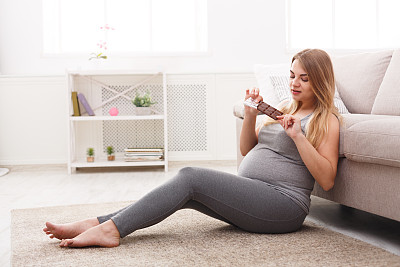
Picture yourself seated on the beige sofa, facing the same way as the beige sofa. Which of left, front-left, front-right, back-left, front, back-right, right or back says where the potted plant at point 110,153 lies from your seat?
right

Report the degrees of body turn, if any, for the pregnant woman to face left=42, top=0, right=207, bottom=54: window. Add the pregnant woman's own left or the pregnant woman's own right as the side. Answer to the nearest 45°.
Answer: approximately 90° to the pregnant woman's own right

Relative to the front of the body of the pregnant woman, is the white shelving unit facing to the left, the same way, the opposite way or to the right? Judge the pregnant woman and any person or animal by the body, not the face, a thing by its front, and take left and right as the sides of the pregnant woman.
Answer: to the left

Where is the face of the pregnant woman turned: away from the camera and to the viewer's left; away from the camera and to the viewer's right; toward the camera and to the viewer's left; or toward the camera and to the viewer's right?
toward the camera and to the viewer's left

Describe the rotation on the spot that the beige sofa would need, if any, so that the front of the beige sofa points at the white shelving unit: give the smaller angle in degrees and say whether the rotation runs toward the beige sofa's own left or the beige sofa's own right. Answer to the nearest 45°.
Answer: approximately 90° to the beige sofa's own right

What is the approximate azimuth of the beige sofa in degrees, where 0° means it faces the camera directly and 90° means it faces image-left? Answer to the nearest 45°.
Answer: approximately 45°

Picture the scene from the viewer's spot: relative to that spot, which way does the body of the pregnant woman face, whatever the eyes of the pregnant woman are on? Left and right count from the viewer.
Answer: facing to the left of the viewer

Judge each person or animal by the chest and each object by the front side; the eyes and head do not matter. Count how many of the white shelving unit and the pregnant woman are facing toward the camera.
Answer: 1
